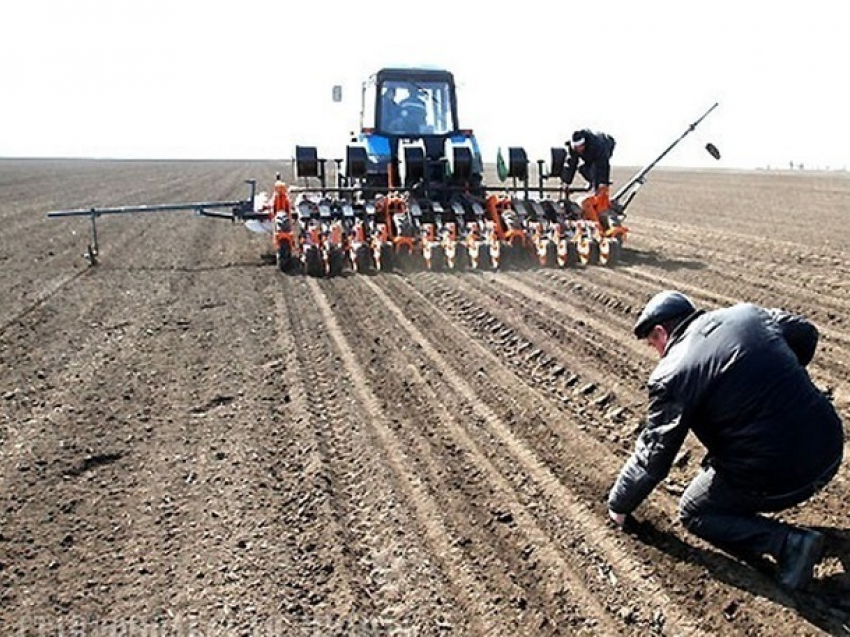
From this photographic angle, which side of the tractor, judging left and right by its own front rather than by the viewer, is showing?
back

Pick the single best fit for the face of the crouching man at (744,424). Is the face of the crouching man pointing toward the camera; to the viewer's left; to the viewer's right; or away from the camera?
to the viewer's left

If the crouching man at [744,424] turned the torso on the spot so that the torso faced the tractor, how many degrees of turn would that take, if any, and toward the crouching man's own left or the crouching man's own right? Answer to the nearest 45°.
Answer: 0° — they already face it

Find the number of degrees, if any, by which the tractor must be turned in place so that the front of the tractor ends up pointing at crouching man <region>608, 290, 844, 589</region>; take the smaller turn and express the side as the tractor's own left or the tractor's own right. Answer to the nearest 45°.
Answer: approximately 180°

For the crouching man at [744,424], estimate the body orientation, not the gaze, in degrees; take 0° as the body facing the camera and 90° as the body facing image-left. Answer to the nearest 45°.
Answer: approximately 135°

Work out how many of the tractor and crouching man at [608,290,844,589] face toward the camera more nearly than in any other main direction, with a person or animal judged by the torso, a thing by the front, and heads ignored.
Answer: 0
